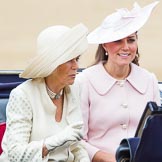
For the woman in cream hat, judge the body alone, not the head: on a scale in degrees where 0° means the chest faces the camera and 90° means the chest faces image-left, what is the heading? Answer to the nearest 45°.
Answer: approximately 315°

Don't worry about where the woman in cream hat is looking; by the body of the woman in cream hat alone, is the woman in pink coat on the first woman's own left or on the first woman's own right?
on the first woman's own left

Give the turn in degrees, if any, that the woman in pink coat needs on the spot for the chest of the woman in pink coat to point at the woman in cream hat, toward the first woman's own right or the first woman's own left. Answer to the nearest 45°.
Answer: approximately 45° to the first woman's own right
